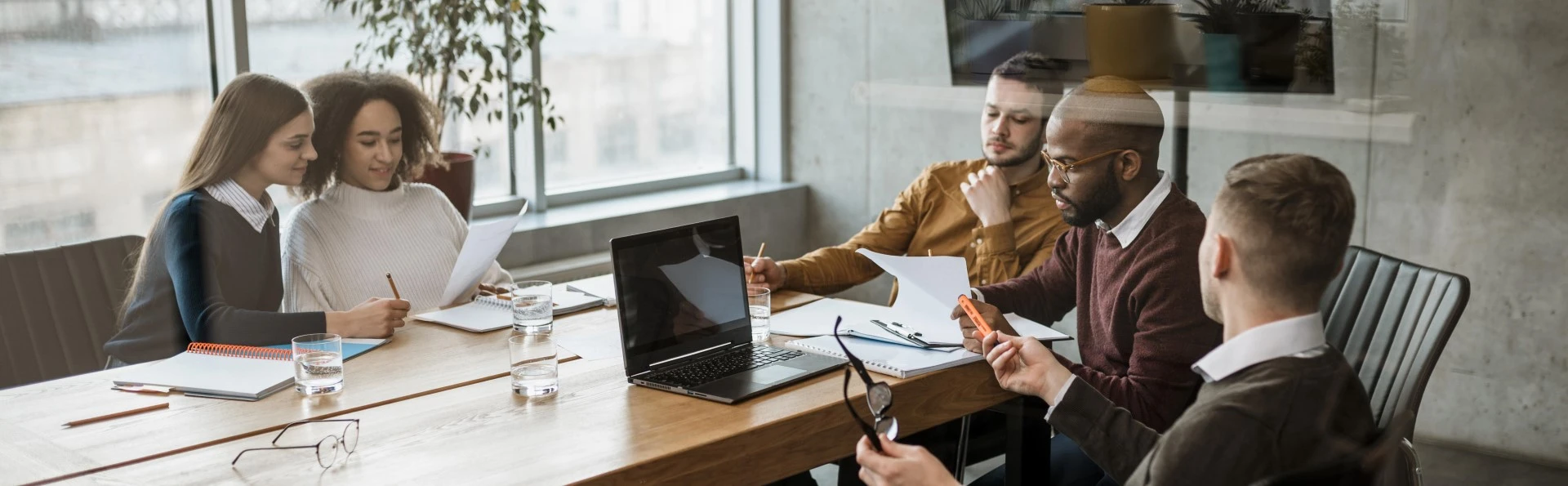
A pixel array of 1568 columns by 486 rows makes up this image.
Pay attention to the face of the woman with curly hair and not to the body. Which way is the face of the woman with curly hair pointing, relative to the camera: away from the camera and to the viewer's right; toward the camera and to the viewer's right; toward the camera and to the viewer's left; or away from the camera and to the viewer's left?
toward the camera and to the viewer's right

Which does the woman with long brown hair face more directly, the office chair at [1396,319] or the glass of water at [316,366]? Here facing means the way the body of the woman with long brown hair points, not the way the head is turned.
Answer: the office chair

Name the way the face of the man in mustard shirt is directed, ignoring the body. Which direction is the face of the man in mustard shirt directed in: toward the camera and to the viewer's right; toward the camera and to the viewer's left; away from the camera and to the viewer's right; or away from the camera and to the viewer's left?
toward the camera and to the viewer's left

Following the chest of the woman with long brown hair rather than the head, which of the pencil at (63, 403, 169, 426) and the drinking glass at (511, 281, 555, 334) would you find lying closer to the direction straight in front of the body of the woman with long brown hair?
the drinking glass

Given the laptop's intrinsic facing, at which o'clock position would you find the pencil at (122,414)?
The pencil is roughly at 4 o'clock from the laptop.

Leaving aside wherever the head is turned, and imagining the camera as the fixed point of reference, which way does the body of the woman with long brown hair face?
to the viewer's right

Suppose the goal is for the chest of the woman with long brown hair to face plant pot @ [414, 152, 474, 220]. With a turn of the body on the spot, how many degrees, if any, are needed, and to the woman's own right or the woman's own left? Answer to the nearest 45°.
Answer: approximately 45° to the woman's own left

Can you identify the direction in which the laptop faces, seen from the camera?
facing the viewer and to the right of the viewer

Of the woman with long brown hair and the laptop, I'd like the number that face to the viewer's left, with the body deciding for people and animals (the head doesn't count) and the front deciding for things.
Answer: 0

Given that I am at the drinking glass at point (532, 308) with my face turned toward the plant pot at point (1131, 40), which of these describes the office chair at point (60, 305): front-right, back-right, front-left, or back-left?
back-left

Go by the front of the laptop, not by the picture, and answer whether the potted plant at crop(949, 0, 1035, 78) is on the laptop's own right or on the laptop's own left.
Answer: on the laptop's own left

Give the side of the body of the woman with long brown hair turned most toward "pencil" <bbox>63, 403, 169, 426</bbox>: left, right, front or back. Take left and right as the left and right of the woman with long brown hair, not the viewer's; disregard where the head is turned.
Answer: right

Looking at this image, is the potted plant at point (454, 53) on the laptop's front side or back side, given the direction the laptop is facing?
on the back side

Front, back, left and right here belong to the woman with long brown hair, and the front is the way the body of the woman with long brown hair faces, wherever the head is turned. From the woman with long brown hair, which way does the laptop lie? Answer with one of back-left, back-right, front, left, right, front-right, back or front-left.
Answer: front-right

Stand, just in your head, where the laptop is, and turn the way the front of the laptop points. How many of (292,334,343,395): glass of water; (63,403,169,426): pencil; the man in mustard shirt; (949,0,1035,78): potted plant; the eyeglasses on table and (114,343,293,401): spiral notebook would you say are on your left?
2
